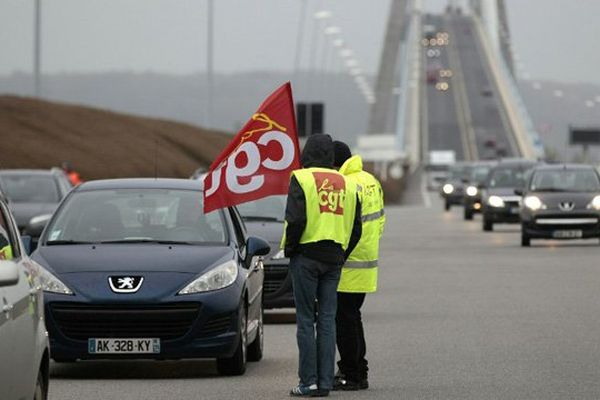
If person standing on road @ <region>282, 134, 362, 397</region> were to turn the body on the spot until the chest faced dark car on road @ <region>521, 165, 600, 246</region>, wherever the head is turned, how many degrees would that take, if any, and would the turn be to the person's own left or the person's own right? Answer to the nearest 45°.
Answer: approximately 45° to the person's own right

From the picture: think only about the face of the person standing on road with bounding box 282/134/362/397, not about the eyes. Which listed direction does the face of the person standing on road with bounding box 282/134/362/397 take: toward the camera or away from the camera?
away from the camera

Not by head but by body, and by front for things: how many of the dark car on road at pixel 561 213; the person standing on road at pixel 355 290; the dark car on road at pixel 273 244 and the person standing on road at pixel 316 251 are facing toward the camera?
2

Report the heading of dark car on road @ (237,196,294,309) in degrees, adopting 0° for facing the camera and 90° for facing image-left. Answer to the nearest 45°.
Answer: approximately 0°

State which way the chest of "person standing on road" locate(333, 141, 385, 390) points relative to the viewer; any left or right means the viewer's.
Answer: facing away from the viewer and to the left of the viewer

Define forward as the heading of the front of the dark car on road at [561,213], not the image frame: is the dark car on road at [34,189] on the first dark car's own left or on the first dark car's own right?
on the first dark car's own right

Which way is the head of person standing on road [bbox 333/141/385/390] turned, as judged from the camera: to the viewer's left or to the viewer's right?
to the viewer's left

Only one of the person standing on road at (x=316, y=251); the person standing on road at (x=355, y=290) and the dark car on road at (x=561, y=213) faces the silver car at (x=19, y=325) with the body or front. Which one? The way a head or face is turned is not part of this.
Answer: the dark car on road
